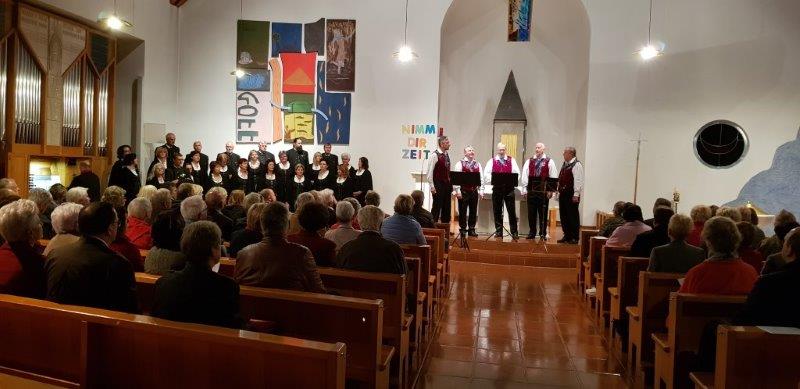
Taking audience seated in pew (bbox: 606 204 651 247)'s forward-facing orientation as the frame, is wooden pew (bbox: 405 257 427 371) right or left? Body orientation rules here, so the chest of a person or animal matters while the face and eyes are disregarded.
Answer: on their left

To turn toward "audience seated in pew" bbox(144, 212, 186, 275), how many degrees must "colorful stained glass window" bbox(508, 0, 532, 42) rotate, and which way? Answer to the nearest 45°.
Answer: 0° — it already faces them

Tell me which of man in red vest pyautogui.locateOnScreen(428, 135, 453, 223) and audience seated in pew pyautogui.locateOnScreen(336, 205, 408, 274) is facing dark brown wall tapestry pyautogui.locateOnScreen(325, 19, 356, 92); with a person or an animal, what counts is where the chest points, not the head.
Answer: the audience seated in pew

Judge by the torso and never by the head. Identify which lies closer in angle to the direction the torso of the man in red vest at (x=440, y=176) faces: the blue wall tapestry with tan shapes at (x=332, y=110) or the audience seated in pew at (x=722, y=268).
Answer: the audience seated in pew

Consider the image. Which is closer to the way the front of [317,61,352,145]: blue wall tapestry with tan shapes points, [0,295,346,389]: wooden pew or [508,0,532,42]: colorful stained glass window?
the wooden pew

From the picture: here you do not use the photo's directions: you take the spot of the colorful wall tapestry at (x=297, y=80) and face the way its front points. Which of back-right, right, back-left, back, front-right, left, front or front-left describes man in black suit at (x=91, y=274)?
front

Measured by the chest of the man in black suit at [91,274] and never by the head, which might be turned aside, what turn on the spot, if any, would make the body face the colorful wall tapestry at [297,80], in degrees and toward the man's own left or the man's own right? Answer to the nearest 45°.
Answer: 0° — they already face it

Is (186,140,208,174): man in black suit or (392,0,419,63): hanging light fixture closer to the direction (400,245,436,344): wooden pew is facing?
the hanging light fixture

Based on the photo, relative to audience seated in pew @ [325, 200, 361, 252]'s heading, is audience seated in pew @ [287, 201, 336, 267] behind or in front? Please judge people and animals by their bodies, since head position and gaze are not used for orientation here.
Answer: behind

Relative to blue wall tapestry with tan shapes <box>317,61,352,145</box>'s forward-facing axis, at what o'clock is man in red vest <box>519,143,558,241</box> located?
The man in red vest is roughly at 10 o'clock from the blue wall tapestry with tan shapes.

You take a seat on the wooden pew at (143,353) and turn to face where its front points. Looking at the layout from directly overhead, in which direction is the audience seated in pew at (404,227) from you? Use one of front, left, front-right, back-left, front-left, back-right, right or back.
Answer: front

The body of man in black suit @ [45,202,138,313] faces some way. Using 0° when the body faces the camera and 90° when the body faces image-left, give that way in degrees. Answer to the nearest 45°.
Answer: approximately 225°

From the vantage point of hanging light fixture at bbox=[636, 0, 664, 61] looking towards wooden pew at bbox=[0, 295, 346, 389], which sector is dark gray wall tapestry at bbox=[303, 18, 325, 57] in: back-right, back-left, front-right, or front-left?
front-right

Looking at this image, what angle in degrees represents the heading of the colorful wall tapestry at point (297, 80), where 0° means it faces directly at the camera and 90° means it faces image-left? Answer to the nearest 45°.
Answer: approximately 0°

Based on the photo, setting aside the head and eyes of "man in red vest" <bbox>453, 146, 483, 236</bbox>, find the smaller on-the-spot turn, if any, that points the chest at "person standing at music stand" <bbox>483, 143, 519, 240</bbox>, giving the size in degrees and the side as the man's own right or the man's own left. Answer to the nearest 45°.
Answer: approximately 90° to the man's own left

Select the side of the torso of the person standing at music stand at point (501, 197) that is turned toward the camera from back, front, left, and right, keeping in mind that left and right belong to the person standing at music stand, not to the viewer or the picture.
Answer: front

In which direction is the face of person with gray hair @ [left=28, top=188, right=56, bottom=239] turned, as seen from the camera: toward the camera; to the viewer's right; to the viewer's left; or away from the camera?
away from the camera

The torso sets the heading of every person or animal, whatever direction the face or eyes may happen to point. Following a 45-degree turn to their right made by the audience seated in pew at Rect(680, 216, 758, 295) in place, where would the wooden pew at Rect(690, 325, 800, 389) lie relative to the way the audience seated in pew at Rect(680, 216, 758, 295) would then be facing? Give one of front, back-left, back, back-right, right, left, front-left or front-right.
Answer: back-right

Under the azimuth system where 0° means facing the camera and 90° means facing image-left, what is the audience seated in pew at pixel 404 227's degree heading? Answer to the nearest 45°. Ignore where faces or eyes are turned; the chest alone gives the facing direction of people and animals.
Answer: approximately 180°

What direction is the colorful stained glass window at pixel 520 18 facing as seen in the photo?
toward the camera

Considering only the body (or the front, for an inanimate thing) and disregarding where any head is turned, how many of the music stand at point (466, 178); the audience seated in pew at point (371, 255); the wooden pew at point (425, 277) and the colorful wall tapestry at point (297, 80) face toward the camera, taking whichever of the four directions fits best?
1
